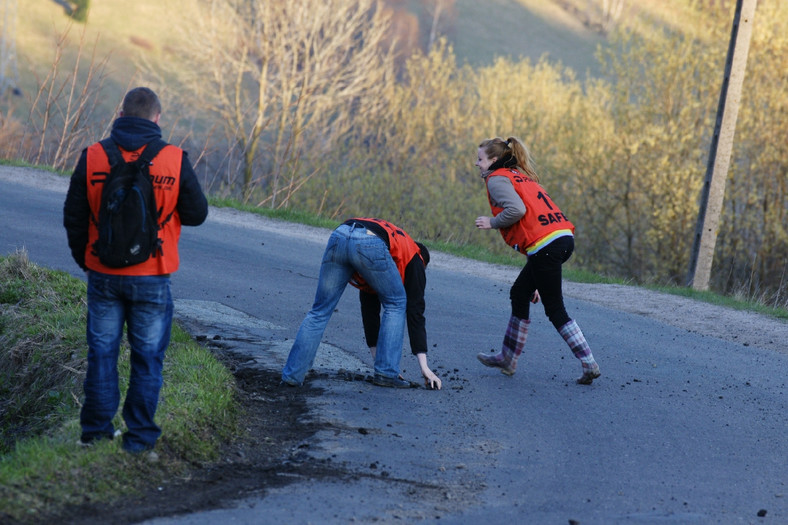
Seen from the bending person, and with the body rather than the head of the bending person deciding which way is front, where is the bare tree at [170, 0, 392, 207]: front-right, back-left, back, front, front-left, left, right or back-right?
front-left

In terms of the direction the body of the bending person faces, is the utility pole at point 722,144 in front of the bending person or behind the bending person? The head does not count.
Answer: in front

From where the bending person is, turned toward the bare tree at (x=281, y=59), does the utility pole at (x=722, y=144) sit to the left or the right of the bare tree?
right

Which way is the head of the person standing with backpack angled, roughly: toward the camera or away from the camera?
away from the camera

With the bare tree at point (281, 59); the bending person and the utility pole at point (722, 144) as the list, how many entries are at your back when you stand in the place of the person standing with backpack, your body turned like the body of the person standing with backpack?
0

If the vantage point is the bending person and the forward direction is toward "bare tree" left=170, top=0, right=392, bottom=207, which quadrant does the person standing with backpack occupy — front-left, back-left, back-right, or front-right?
back-left

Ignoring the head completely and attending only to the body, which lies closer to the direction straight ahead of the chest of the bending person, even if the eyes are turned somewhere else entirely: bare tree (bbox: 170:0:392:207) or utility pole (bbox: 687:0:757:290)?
the utility pole

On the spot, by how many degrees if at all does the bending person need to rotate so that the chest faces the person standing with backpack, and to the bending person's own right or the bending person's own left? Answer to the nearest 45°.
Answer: approximately 180°

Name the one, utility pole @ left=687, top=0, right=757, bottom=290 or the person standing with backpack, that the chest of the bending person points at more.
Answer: the utility pole

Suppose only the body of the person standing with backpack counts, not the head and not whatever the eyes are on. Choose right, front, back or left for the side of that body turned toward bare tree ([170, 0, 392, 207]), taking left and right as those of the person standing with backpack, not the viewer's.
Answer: front

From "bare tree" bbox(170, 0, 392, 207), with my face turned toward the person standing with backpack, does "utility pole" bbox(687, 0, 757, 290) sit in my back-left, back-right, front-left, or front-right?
front-left

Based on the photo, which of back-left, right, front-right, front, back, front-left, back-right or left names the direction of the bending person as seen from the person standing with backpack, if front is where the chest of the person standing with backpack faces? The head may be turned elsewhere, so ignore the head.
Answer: front-right

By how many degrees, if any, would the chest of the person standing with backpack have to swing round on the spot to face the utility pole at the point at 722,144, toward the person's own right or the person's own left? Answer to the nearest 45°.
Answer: approximately 45° to the person's own right

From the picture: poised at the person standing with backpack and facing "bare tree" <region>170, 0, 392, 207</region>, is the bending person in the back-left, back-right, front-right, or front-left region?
front-right

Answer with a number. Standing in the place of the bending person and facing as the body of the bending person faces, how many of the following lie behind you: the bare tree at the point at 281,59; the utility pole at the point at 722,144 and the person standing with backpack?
1

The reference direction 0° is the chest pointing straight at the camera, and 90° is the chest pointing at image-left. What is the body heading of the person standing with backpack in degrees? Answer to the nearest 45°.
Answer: approximately 180°

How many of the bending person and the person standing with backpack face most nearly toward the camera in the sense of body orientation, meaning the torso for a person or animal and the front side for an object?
0

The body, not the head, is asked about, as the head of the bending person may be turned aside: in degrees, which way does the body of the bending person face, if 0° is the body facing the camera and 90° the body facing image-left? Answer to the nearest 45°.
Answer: approximately 225°
